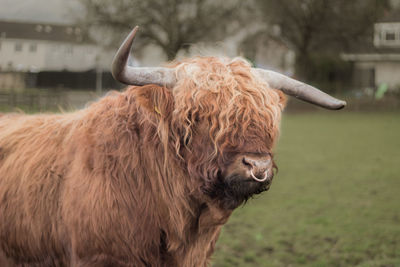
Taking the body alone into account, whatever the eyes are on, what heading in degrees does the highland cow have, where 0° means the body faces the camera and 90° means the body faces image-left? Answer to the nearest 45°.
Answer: approximately 315°

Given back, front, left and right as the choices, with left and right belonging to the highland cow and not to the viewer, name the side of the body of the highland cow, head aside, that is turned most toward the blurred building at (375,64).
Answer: left

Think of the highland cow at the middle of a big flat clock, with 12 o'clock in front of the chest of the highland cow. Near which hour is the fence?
The fence is roughly at 7 o'clock from the highland cow.

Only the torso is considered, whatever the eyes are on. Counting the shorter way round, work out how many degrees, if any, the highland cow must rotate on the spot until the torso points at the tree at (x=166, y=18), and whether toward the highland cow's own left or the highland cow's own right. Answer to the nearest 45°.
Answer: approximately 135° to the highland cow's own left

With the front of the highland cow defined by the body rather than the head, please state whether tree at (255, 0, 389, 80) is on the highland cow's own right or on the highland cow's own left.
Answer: on the highland cow's own left

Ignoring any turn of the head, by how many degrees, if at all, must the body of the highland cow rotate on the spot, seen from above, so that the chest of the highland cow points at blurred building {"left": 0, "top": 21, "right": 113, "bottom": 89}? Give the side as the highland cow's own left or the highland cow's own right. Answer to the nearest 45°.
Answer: approximately 135° to the highland cow's own left
